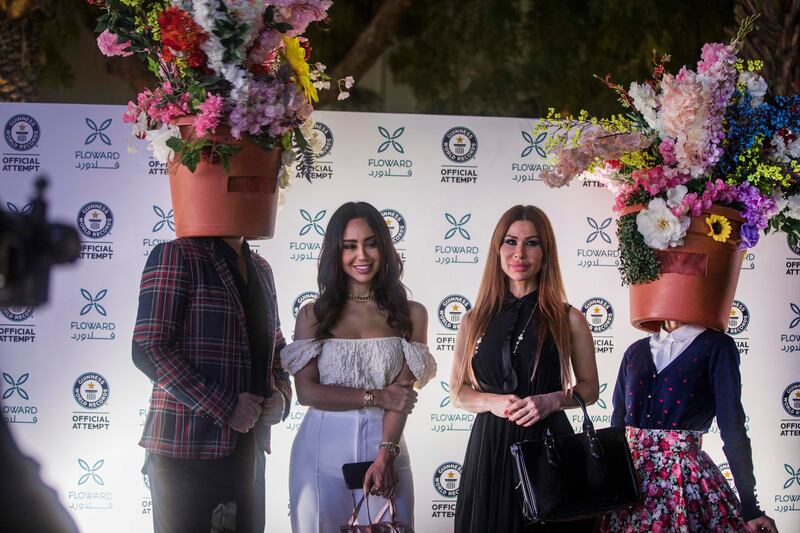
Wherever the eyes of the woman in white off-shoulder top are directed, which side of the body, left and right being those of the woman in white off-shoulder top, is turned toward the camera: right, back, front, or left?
front

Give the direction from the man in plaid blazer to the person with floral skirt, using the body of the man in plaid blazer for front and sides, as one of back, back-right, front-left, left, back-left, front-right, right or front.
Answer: front-left

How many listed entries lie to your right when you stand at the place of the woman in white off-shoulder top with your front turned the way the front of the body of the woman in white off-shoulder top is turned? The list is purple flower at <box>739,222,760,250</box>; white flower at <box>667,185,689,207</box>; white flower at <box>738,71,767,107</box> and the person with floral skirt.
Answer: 0

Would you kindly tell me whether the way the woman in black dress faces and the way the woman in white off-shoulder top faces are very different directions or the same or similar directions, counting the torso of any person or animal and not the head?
same or similar directions

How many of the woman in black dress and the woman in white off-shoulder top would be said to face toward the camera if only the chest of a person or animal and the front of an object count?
2

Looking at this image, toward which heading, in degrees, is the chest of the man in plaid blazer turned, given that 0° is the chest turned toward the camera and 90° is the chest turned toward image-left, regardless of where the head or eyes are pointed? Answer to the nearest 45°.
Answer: approximately 315°

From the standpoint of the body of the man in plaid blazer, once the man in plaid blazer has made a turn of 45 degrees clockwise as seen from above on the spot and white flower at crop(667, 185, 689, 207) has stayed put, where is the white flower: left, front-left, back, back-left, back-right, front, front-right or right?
left

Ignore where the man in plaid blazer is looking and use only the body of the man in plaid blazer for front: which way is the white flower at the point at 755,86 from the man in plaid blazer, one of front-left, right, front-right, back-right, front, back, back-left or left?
front-left

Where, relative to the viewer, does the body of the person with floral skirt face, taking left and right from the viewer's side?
facing the viewer and to the left of the viewer

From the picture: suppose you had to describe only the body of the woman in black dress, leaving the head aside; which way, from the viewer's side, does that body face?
toward the camera

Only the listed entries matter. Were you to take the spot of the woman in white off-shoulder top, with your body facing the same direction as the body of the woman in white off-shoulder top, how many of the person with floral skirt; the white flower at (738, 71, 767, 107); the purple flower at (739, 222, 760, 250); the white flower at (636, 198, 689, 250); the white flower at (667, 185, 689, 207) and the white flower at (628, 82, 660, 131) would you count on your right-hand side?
0

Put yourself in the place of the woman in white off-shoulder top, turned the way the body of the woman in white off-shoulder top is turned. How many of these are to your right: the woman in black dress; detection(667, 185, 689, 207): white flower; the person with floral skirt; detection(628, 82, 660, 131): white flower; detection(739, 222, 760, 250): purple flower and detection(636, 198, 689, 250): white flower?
0

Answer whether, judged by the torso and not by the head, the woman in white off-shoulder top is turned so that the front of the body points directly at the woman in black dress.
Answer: no

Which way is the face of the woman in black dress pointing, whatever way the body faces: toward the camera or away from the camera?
toward the camera

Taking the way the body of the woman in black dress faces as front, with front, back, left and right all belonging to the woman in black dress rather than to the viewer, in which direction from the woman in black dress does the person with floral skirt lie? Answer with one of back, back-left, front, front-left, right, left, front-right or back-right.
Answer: left

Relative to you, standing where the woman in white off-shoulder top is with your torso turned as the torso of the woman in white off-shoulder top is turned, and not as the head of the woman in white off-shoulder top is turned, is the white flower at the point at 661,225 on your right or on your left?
on your left

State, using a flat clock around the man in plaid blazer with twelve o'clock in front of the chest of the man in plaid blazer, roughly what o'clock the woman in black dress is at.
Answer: The woman in black dress is roughly at 10 o'clock from the man in plaid blazer.

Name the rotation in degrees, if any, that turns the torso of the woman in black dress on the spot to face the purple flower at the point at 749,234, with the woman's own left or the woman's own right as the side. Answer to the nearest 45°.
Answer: approximately 90° to the woman's own left
